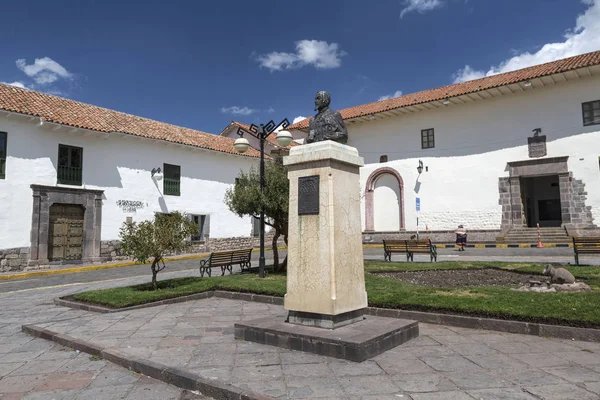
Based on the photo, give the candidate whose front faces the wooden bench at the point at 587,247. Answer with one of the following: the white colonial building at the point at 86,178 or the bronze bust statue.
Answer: the white colonial building

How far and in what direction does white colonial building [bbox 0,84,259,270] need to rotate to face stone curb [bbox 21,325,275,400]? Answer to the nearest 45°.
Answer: approximately 45° to its right

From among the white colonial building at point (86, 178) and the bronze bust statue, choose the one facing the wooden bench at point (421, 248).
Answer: the white colonial building

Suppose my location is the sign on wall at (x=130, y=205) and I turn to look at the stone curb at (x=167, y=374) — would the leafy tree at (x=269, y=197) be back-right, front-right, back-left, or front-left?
front-left

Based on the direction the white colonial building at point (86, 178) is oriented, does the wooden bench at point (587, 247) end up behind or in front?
in front

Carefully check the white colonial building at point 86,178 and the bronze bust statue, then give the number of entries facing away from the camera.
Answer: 0

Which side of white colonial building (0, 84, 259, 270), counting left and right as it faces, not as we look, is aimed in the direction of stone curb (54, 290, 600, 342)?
front

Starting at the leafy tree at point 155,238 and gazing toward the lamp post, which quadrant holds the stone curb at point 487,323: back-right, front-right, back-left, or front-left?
front-right

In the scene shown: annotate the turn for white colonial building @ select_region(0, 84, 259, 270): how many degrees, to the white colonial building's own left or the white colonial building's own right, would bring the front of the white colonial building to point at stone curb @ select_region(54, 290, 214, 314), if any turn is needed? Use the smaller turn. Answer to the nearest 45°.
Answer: approximately 45° to the white colonial building's own right

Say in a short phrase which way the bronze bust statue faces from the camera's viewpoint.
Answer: facing the viewer and to the left of the viewer

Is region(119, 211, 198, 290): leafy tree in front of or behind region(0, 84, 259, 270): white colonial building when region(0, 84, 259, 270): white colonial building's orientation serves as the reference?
in front

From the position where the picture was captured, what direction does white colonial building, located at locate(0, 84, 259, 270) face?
facing the viewer and to the right of the viewer

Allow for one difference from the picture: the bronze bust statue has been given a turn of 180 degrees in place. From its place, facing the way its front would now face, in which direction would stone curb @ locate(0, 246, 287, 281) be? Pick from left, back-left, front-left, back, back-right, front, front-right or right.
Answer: left

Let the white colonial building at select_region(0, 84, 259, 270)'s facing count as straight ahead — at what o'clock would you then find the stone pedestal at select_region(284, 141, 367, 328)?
The stone pedestal is roughly at 1 o'clock from the white colonial building.

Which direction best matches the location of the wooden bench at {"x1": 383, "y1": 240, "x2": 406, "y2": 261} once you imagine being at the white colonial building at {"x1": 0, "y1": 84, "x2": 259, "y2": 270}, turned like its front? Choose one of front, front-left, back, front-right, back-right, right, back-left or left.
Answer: front
